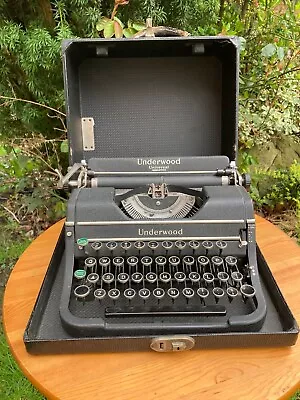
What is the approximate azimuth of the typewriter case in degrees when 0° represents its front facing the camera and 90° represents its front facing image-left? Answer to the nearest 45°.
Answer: approximately 0°

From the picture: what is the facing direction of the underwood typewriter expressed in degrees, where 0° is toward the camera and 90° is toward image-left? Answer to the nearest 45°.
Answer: approximately 0°
